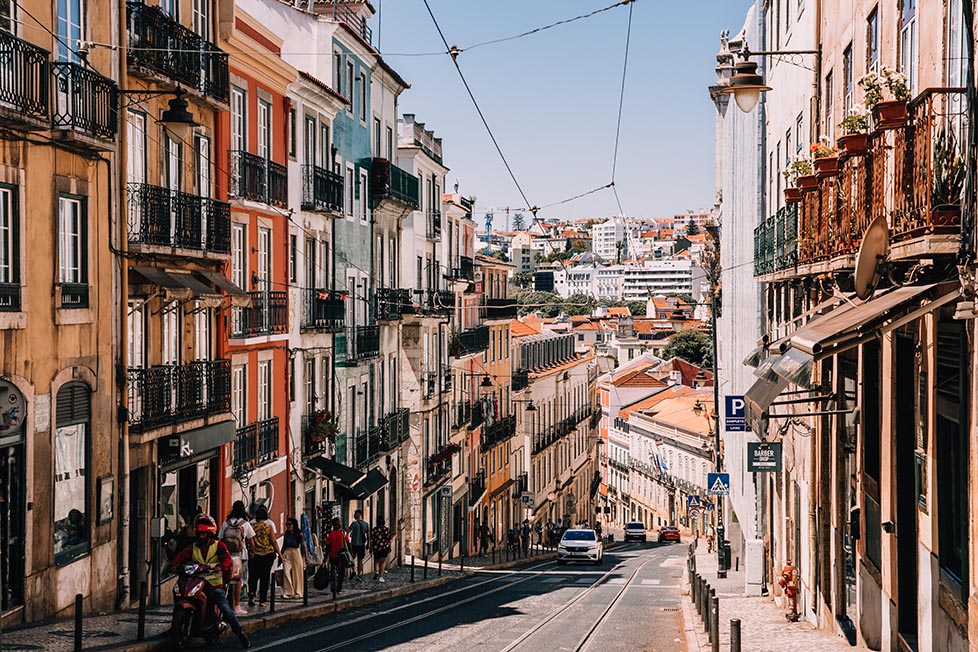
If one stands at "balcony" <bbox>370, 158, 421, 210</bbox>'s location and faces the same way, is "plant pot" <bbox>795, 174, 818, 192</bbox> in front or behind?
in front

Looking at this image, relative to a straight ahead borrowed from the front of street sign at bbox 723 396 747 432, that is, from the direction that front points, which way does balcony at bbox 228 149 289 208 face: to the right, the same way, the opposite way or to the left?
to the left

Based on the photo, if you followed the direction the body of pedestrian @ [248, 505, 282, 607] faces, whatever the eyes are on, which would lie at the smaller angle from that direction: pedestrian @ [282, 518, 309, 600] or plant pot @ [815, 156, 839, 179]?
the pedestrian

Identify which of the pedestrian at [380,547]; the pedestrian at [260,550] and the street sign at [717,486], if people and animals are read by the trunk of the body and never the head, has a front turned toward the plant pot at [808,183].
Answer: the street sign

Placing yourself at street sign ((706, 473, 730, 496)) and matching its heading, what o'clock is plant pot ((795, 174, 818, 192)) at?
The plant pot is roughly at 12 o'clock from the street sign.

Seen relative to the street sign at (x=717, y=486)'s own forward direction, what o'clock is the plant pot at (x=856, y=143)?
The plant pot is roughly at 12 o'clock from the street sign.

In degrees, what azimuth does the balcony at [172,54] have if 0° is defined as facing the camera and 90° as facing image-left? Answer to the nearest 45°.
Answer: approximately 315°
